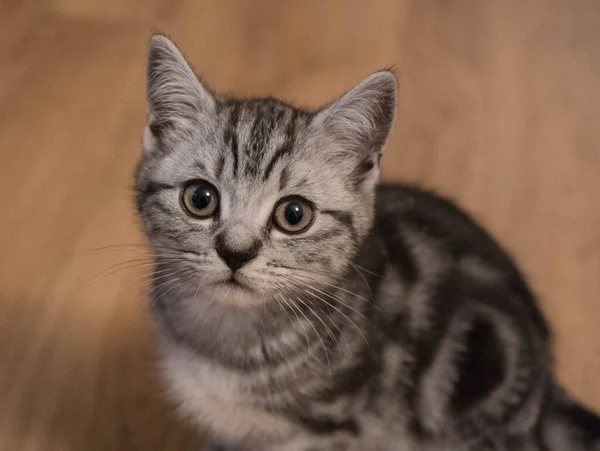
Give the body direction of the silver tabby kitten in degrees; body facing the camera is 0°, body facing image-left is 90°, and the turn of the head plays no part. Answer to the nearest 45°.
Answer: approximately 45°
